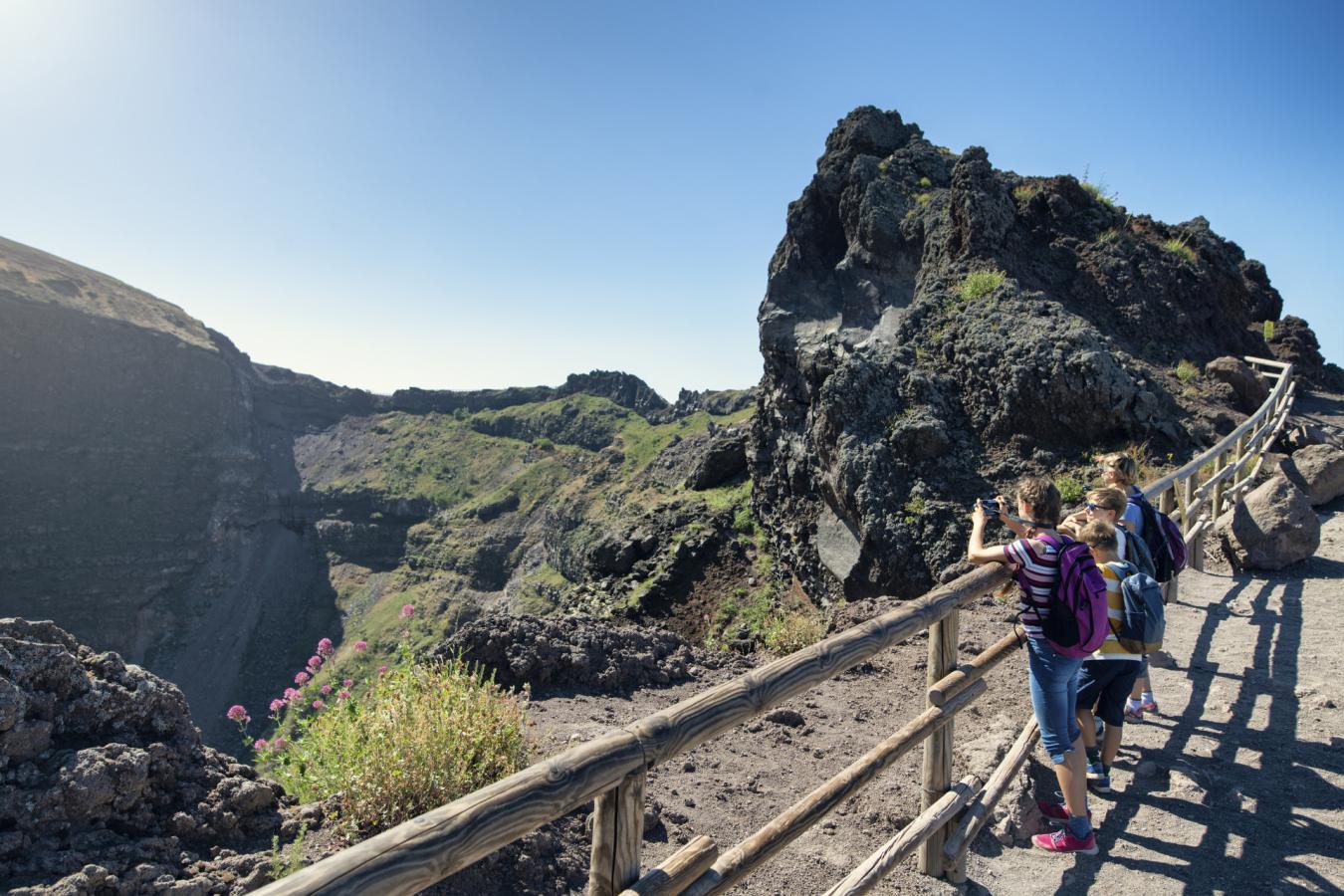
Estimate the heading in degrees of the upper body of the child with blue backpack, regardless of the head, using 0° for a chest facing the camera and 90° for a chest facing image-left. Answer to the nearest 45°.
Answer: approximately 90°

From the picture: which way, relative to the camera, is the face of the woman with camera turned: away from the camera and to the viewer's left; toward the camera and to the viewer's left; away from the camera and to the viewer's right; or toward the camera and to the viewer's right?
away from the camera and to the viewer's left

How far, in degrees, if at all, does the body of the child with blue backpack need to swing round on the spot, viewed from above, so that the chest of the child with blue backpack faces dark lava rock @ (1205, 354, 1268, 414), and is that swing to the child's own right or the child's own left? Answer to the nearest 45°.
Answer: approximately 90° to the child's own right

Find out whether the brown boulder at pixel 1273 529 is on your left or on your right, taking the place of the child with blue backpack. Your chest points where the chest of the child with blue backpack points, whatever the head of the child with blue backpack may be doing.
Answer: on your right

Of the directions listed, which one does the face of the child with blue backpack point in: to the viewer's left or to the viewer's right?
to the viewer's left

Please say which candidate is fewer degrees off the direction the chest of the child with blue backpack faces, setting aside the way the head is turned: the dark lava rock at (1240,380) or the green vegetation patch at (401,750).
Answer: the green vegetation patch

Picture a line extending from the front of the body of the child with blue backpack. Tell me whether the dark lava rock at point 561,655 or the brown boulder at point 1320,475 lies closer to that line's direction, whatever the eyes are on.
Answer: the dark lava rock
